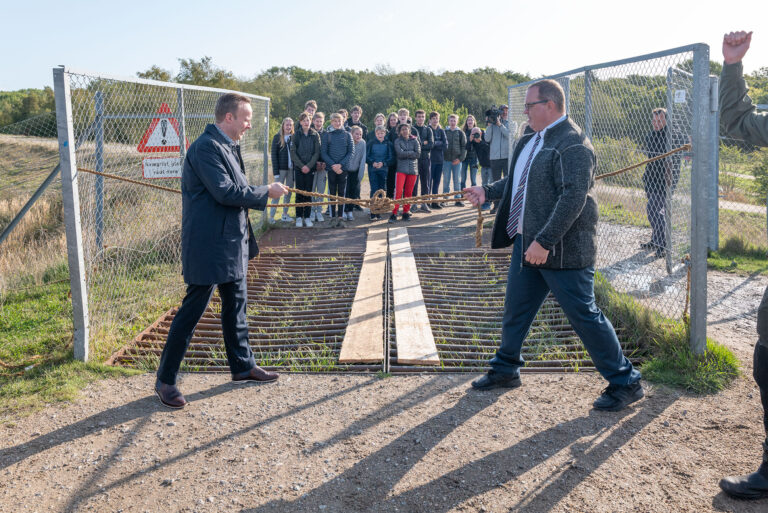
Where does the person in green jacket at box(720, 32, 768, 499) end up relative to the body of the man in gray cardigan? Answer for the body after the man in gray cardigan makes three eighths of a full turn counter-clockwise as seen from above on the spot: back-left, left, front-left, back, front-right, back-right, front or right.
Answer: front

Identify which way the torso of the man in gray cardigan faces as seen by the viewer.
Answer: to the viewer's left

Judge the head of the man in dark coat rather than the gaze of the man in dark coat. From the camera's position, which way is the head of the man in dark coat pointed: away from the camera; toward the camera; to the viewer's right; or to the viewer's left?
to the viewer's right

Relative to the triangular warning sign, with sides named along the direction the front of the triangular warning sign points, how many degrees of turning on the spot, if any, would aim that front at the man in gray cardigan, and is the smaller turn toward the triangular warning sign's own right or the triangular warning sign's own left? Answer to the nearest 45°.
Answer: approximately 45° to the triangular warning sign's own left

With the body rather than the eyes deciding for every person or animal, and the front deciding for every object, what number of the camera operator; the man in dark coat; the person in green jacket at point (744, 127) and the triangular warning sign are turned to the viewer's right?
1

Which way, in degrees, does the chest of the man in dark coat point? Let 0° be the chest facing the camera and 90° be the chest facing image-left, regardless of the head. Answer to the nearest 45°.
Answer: approximately 270°

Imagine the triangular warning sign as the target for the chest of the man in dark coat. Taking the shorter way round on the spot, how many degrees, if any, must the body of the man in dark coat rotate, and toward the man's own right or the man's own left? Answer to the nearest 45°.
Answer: approximately 90° to the man's own left

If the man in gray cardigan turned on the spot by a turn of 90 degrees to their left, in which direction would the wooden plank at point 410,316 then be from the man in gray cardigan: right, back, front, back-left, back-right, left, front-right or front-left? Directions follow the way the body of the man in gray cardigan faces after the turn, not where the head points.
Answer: back-right

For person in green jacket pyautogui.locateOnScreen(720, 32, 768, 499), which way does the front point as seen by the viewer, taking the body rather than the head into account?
to the viewer's left

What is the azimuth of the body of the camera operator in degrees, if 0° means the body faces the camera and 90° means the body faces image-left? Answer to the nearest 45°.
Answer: approximately 0°

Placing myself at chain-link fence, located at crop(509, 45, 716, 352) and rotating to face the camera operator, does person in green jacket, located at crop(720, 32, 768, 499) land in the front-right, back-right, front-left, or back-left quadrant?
back-left
